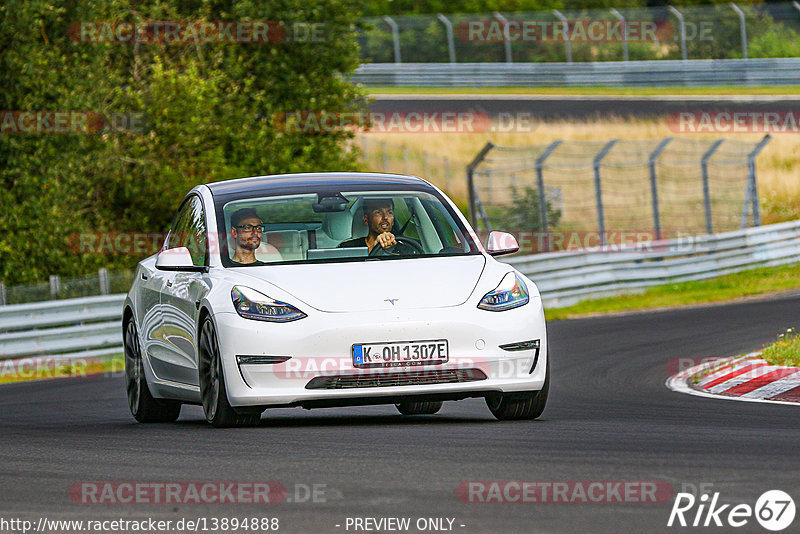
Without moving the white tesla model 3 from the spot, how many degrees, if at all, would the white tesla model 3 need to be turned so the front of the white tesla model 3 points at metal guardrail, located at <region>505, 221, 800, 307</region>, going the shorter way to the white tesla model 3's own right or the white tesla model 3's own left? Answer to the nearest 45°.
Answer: approximately 180°

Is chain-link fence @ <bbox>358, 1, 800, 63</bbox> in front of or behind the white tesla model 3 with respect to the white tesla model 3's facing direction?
behind

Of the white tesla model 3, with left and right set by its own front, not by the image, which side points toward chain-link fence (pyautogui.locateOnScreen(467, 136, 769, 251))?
back

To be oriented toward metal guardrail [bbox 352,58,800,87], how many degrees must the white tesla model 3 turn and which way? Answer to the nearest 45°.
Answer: approximately 180°

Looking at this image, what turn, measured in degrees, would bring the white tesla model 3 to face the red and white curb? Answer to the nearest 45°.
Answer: approximately 135° to its left

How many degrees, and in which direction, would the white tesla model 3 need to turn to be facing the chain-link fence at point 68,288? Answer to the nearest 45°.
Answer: approximately 180°

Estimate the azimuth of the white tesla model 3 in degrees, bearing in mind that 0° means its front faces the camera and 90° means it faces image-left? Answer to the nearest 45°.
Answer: approximately 0°
